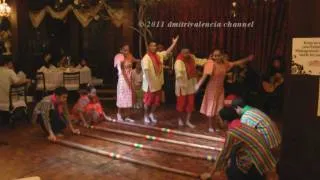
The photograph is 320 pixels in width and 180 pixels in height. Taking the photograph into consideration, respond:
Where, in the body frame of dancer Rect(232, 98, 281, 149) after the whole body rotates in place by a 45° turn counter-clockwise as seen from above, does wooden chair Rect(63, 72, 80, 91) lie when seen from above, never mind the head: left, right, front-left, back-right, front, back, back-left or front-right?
right

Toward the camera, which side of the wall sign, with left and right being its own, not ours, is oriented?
front

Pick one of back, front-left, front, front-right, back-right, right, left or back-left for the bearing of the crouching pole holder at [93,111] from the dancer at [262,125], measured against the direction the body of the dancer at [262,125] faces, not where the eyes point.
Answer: front-right

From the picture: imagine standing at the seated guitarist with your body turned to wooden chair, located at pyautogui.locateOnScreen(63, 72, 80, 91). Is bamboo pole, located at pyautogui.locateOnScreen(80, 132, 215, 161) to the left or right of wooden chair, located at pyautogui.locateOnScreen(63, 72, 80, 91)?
left

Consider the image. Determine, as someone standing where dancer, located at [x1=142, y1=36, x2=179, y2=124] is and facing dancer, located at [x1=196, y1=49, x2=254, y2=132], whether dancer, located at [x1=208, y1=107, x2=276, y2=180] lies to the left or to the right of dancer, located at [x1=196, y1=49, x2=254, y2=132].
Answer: right

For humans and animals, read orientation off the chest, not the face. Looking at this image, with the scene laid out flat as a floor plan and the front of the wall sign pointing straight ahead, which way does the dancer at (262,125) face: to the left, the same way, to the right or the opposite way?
to the right

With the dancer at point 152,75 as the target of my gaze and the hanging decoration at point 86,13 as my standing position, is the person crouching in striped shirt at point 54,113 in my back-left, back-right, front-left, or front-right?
front-right

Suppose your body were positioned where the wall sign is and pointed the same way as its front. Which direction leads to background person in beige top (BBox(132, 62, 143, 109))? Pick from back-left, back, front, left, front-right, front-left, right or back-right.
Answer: back-right

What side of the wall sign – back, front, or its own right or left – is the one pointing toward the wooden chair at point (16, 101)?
right

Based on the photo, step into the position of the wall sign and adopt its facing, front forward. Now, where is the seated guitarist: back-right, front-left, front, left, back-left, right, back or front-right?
back

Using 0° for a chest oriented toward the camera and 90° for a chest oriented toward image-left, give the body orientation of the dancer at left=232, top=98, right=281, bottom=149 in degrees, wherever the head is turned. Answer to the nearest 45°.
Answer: approximately 90°

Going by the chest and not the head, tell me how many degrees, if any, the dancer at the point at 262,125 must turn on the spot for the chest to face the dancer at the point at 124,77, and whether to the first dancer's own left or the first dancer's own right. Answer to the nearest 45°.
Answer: approximately 45° to the first dancer's own right

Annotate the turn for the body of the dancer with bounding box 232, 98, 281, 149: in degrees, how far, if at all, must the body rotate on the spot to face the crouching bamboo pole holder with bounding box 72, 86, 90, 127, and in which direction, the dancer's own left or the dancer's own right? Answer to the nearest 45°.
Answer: approximately 45° to the dancer's own right

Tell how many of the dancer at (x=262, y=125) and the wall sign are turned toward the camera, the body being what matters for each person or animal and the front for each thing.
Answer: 1
